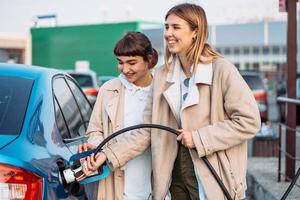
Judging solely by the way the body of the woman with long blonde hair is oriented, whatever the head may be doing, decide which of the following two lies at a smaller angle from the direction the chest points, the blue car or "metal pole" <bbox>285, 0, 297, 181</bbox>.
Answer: the blue car

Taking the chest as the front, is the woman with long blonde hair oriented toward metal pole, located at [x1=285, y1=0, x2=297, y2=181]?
no

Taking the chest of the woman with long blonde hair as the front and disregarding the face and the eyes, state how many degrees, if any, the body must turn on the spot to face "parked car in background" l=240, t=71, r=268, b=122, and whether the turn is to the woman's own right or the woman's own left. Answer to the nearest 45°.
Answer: approximately 135° to the woman's own right

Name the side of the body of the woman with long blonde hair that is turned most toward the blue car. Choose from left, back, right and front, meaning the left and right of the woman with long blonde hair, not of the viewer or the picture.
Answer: right

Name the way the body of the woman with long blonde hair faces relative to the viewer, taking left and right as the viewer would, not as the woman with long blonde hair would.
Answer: facing the viewer and to the left of the viewer

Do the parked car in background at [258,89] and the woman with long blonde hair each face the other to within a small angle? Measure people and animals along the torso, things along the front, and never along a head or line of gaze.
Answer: no

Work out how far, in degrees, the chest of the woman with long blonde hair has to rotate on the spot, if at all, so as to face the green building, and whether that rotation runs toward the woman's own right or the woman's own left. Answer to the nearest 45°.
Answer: approximately 135° to the woman's own right

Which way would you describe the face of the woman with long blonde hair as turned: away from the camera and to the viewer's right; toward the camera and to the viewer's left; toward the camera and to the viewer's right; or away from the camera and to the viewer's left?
toward the camera and to the viewer's left

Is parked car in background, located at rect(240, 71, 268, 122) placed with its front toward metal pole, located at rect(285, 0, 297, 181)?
no
